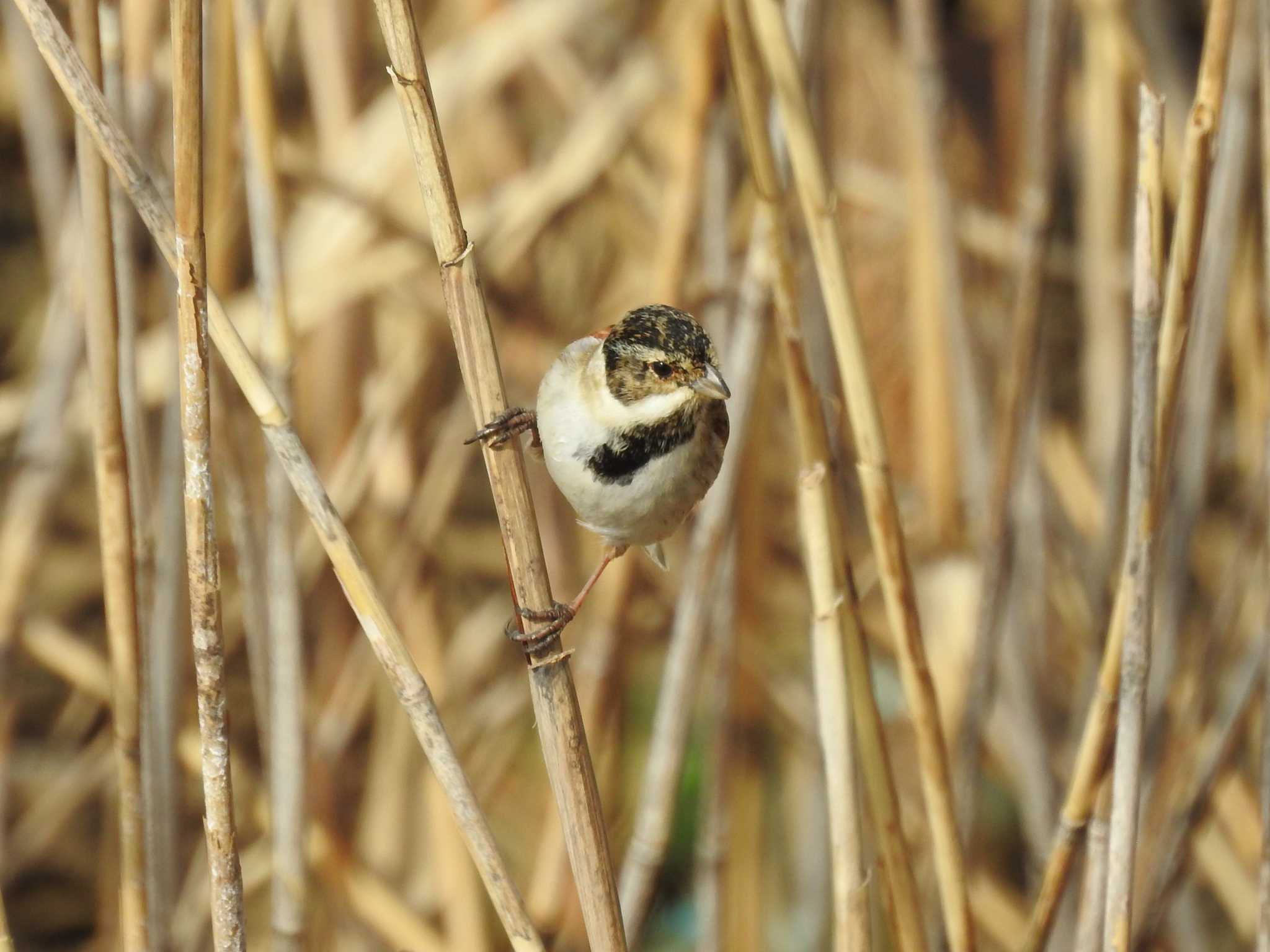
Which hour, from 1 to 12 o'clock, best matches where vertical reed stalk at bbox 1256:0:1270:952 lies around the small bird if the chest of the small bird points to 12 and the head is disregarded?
The vertical reed stalk is roughly at 8 o'clock from the small bird.

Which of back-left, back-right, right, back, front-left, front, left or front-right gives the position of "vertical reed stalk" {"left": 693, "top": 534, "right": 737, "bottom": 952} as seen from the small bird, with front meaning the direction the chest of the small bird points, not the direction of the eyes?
back

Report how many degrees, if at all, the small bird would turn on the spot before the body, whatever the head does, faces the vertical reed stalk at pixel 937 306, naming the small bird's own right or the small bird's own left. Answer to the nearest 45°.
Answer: approximately 135° to the small bird's own left

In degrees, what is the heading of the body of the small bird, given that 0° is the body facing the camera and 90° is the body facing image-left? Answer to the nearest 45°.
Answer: approximately 0°

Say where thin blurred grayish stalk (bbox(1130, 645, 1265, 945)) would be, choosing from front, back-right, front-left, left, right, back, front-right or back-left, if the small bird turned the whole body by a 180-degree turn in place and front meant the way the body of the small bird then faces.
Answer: front-right

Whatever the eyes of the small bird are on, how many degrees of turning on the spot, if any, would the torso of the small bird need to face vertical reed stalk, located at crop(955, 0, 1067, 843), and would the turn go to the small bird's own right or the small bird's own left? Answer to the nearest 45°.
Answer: approximately 135° to the small bird's own left

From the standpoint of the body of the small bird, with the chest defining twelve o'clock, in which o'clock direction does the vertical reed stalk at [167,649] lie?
The vertical reed stalk is roughly at 4 o'clock from the small bird.
